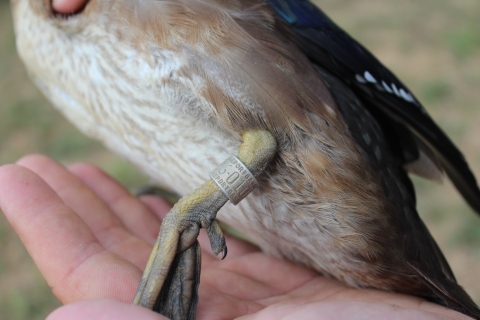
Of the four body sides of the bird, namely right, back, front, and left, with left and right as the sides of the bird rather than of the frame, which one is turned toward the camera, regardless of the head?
left
